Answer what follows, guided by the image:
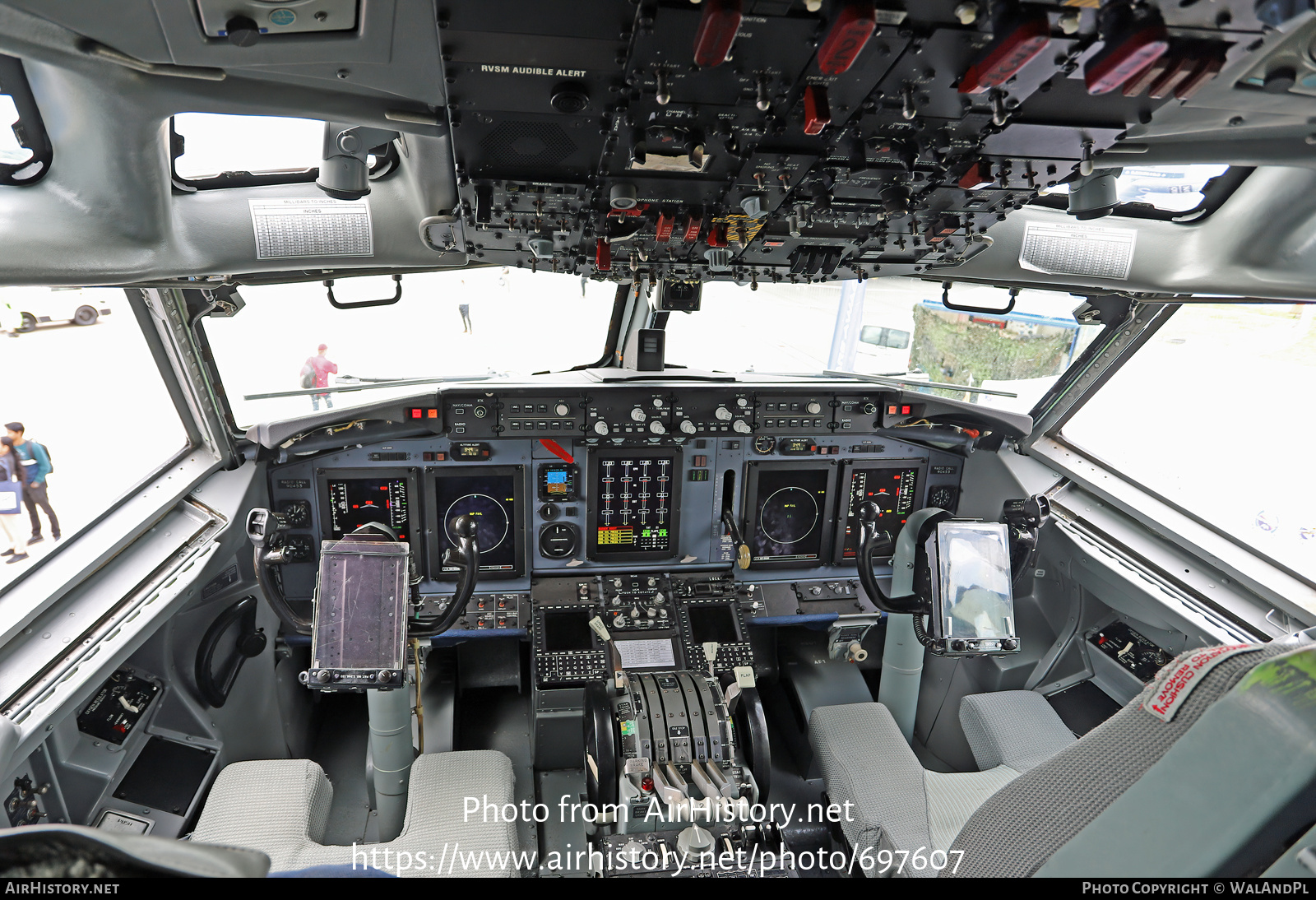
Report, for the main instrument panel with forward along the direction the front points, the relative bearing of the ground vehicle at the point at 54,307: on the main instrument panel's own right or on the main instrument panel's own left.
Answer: on the main instrument panel's own right

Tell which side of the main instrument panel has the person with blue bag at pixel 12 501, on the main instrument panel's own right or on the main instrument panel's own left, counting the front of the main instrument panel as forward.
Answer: on the main instrument panel's own right

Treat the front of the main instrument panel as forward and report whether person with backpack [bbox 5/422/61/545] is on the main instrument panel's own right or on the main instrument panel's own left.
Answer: on the main instrument panel's own right

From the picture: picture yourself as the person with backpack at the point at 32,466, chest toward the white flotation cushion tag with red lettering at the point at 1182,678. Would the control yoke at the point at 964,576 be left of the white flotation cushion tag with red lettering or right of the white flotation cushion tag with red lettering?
left

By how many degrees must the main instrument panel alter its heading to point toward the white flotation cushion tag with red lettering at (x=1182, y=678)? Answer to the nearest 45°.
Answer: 0° — it already faces it

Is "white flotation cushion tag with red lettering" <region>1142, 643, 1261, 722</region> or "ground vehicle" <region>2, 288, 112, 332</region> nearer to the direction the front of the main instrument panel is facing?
the white flotation cushion tag with red lettering

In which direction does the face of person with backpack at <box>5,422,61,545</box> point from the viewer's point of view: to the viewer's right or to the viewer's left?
to the viewer's left

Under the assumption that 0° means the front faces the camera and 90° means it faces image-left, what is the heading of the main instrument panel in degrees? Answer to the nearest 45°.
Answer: approximately 0°

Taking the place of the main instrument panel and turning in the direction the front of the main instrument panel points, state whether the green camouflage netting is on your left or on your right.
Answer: on your left

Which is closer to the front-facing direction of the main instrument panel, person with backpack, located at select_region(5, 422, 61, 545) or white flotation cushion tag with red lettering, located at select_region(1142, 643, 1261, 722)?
the white flotation cushion tag with red lettering

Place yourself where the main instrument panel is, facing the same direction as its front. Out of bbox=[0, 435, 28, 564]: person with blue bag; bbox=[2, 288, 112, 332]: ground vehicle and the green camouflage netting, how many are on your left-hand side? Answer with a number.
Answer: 1
